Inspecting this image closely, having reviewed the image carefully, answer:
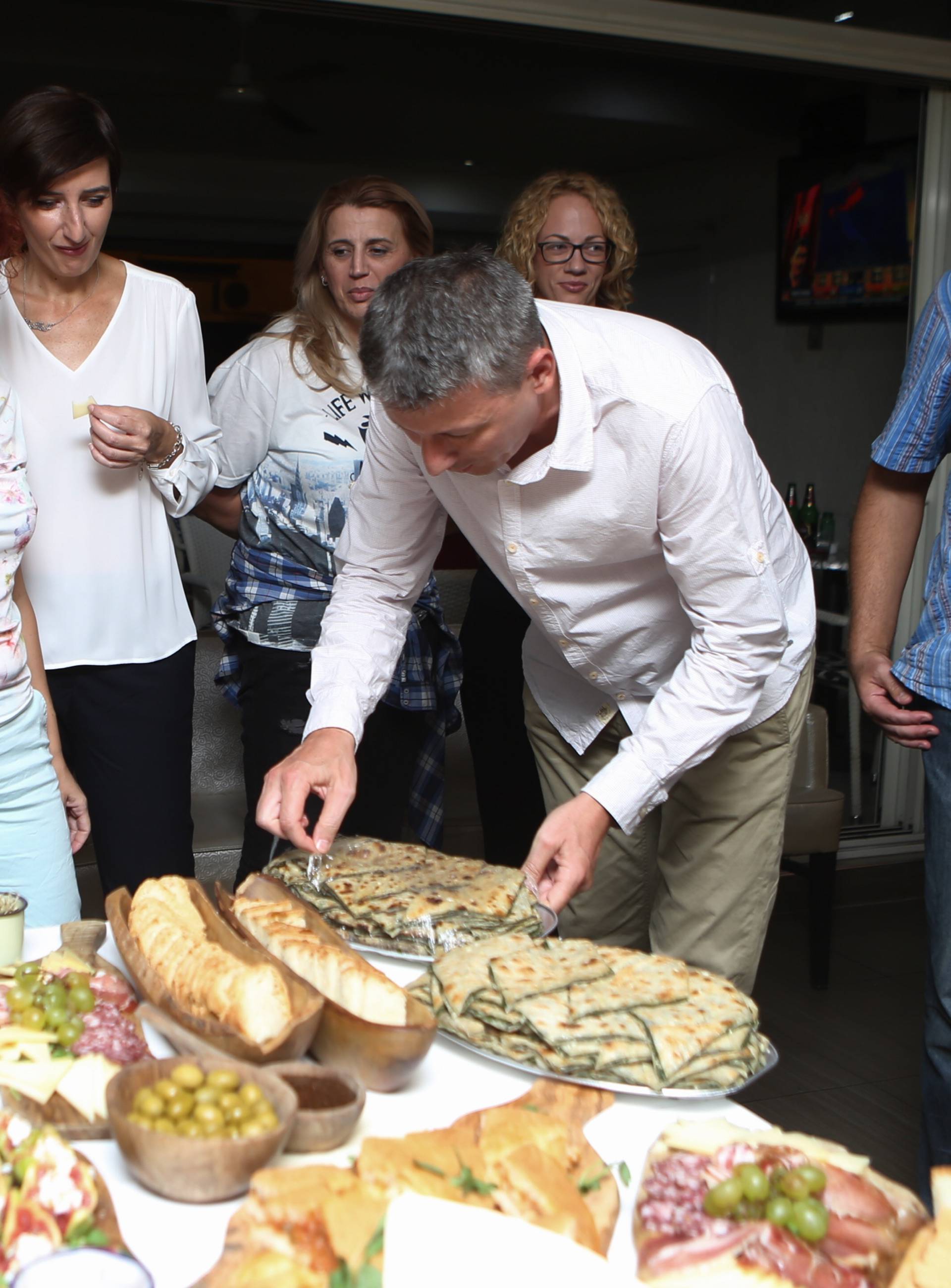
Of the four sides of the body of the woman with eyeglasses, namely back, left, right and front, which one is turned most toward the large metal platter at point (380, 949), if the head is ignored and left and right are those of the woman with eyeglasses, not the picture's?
front

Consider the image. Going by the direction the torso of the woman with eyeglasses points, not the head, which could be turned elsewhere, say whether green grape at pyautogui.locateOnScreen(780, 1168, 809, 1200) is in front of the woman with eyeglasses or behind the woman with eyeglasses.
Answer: in front

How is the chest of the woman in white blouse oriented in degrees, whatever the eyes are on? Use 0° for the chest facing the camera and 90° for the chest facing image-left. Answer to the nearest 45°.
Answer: approximately 0°

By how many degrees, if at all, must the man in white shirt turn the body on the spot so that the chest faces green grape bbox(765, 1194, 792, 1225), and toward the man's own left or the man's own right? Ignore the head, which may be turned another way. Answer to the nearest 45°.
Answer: approximately 45° to the man's own left

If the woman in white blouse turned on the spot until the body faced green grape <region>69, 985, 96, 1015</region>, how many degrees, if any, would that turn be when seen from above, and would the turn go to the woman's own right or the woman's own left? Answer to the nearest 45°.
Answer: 0° — they already face it

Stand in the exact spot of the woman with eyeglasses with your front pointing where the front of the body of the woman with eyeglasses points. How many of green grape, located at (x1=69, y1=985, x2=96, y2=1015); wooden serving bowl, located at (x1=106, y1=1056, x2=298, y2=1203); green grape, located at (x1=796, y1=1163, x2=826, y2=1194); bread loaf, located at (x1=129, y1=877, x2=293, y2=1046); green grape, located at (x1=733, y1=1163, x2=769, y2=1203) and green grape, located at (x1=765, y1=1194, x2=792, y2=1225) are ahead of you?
6

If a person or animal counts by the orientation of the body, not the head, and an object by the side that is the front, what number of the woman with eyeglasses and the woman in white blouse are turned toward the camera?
2

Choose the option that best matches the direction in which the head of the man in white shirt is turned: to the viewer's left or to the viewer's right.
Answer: to the viewer's left

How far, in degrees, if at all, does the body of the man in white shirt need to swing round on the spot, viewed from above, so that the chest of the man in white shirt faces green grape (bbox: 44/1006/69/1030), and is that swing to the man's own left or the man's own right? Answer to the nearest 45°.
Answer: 0° — they already face it

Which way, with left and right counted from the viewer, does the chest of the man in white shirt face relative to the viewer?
facing the viewer and to the left of the viewer

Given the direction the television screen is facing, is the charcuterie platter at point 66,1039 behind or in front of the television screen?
in front

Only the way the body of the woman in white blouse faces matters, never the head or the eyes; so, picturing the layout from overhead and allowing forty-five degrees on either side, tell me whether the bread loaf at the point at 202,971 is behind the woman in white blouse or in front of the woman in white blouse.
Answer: in front

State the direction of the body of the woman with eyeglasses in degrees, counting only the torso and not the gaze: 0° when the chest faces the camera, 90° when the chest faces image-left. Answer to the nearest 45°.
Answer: approximately 0°

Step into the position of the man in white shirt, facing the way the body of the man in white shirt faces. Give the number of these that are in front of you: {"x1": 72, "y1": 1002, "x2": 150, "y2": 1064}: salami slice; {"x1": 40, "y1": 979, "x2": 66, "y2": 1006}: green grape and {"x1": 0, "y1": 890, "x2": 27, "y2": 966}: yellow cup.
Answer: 3
